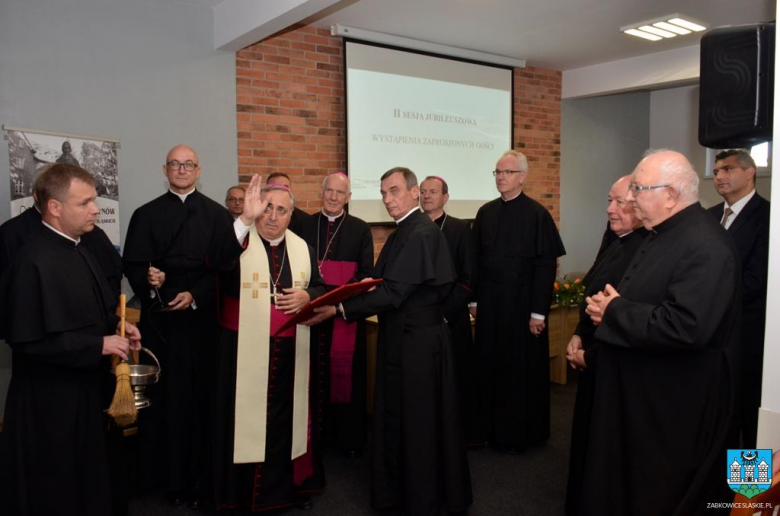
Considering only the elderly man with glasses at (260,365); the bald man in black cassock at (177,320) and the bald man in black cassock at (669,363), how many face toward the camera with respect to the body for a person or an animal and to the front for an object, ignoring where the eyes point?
2

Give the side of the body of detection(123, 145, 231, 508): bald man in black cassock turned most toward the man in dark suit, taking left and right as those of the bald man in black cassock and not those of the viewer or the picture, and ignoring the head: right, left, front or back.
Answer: left

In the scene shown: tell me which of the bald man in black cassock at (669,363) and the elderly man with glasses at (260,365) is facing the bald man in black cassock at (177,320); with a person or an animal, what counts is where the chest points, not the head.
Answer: the bald man in black cassock at (669,363)

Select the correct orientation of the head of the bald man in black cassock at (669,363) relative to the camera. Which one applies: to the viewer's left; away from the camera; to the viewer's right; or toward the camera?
to the viewer's left

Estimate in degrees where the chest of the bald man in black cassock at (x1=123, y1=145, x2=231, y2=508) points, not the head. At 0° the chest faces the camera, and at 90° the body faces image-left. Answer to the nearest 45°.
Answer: approximately 0°

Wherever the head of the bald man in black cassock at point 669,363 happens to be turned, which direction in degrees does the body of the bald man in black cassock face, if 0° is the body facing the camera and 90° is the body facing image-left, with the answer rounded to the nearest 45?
approximately 90°

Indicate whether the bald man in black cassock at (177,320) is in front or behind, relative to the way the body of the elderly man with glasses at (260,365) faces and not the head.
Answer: behind

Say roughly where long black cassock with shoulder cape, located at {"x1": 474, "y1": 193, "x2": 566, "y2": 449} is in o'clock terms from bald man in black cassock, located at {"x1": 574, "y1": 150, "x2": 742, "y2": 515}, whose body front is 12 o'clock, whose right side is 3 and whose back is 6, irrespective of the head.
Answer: The long black cassock with shoulder cape is roughly at 2 o'clock from the bald man in black cassock.

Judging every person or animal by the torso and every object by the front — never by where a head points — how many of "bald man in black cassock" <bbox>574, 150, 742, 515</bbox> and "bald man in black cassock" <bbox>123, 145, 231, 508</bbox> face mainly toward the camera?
1

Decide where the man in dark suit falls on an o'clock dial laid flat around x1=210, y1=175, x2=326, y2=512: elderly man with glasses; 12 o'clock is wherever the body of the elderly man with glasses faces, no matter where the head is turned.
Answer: The man in dark suit is roughly at 9 o'clock from the elderly man with glasses.

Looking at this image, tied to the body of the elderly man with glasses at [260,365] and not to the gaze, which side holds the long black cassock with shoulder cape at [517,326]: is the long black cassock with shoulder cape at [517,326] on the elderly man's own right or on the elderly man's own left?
on the elderly man's own left
